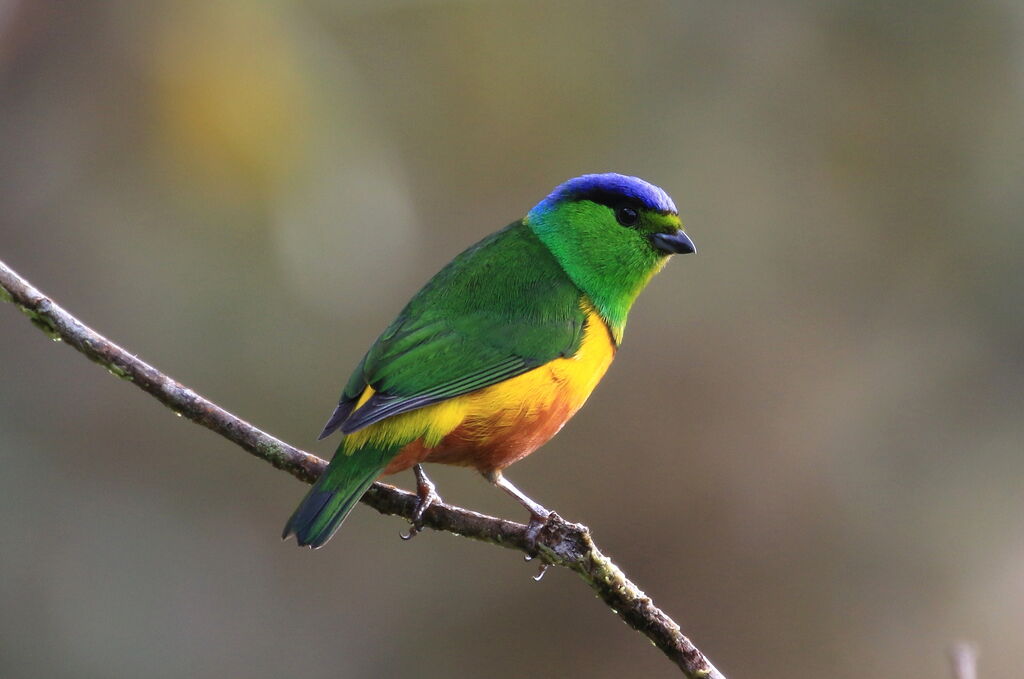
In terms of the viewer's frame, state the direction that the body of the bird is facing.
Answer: to the viewer's right
